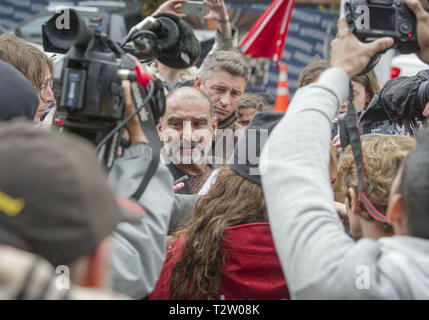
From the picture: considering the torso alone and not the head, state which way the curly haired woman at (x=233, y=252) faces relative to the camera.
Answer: away from the camera

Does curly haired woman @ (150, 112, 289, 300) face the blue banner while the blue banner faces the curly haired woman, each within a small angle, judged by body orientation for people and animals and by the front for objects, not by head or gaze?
yes

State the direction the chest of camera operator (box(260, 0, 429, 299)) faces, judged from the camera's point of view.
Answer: away from the camera

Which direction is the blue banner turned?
toward the camera

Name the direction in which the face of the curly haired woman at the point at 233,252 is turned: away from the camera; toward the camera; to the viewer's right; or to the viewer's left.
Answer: away from the camera

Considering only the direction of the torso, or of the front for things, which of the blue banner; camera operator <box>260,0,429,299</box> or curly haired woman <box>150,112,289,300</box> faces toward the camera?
the blue banner

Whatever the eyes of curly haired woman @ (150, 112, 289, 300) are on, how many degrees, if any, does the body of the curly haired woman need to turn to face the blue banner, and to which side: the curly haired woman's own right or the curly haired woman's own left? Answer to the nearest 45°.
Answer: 0° — they already face it

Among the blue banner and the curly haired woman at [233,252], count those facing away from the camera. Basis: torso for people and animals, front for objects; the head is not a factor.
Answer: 1

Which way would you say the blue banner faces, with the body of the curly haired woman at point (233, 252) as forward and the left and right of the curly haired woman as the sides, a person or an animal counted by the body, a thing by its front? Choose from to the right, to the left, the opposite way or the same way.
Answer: the opposite way

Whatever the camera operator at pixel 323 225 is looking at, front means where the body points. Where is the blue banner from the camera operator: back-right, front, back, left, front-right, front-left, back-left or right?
front

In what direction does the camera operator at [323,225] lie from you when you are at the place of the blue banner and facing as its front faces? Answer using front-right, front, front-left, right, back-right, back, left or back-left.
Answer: front

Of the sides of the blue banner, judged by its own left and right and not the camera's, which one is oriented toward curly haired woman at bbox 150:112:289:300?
front

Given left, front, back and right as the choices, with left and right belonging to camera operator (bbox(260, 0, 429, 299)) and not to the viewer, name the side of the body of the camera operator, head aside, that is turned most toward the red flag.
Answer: front

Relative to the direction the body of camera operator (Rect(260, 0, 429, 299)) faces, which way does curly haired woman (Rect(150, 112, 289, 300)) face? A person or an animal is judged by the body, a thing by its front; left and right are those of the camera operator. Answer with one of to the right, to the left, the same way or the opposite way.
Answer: the same way

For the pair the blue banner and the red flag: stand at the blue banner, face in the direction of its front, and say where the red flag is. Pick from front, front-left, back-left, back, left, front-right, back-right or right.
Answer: front

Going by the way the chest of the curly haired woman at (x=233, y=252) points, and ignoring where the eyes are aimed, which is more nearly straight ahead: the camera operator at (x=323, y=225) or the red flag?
the red flag

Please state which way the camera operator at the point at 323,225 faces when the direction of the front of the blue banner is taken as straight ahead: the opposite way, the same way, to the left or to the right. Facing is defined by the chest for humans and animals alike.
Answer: the opposite way
